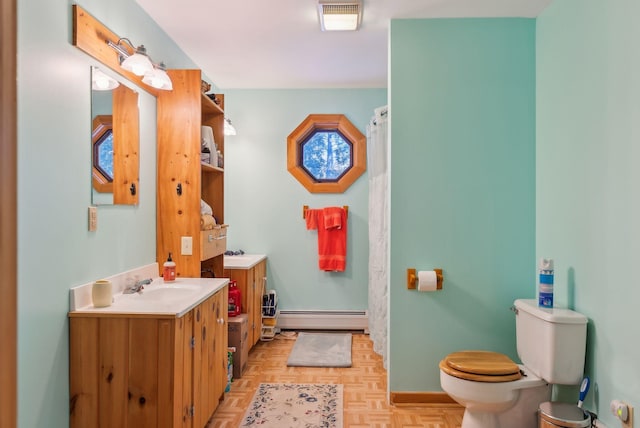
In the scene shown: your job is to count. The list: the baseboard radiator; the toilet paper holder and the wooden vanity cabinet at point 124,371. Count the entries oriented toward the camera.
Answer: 2

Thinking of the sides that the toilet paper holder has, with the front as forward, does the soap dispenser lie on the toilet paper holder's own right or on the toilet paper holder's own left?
on the toilet paper holder's own right

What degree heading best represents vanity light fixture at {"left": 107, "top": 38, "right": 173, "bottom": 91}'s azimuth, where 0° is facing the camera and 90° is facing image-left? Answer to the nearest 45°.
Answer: approximately 315°

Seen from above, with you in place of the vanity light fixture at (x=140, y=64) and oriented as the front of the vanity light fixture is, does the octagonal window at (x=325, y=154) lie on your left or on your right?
on your left

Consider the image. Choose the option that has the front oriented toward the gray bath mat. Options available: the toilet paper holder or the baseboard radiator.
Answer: the baseboard radiator

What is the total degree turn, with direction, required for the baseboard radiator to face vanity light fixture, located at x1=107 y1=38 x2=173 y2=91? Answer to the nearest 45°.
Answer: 0° — it already faces it

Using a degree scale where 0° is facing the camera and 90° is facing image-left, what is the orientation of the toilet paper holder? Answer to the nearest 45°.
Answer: approximately 0°

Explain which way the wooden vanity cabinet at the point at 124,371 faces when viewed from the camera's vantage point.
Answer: facing to the right of the viewer
